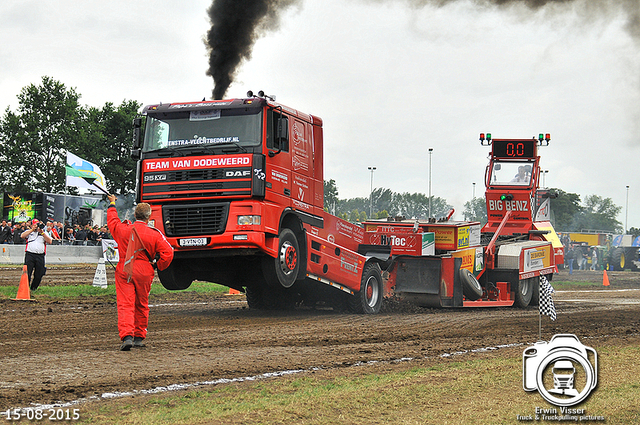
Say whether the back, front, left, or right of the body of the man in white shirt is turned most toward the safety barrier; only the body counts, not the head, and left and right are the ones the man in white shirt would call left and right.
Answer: back

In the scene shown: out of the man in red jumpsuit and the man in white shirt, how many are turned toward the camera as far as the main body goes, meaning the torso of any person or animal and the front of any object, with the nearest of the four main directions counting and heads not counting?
1

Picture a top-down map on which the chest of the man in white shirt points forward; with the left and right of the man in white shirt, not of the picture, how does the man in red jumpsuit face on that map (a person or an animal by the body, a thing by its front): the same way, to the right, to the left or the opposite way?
the opposite way

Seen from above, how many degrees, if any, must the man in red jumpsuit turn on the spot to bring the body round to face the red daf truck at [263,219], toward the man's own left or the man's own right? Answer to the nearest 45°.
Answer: approximately 45° to the man's own right

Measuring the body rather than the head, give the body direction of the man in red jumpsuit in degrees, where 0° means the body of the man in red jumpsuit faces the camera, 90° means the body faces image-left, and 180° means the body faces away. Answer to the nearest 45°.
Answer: approximately 180°

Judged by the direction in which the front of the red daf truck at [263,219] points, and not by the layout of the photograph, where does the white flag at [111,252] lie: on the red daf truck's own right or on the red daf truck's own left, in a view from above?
on the red daf truck's own right
